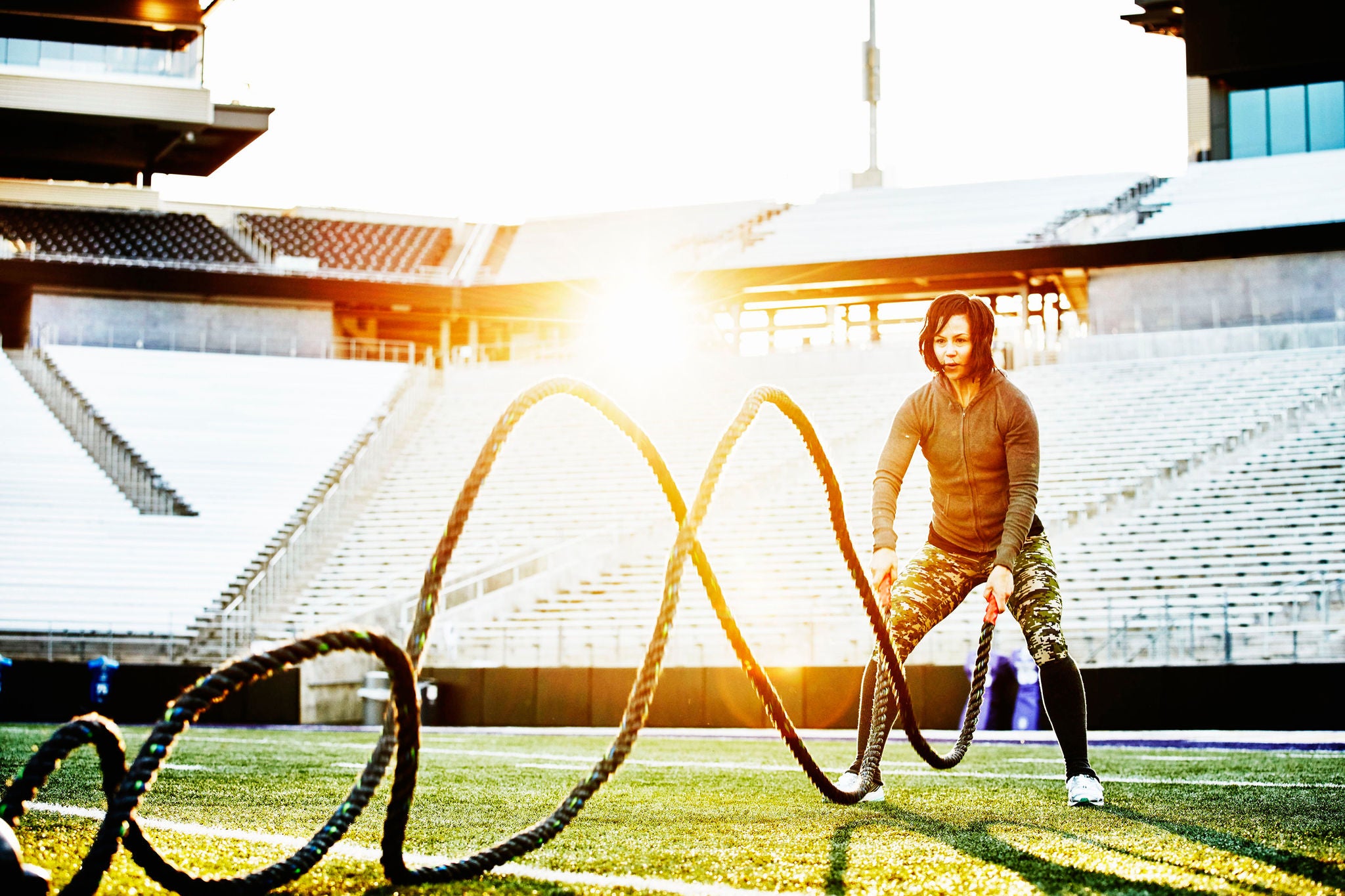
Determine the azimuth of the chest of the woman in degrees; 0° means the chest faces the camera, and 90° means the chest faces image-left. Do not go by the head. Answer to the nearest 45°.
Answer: approximately 0°

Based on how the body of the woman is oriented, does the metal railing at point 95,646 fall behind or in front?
behind

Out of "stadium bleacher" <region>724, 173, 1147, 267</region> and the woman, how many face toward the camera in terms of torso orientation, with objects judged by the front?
2

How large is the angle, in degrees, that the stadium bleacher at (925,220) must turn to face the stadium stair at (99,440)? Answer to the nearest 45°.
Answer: approximately 45° to its right

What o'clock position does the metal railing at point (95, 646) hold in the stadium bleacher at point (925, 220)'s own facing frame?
The metal railing is roughly at 1 o'clock from the stadium bleacher.

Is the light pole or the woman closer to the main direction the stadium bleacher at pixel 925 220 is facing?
the woman

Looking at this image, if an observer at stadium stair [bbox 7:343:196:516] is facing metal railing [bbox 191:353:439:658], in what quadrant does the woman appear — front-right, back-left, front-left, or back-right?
front-right

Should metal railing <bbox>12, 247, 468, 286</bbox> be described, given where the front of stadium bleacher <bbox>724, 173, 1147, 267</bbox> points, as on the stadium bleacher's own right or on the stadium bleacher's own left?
on the stadium bleacher's own right

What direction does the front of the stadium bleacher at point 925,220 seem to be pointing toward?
toward the camera

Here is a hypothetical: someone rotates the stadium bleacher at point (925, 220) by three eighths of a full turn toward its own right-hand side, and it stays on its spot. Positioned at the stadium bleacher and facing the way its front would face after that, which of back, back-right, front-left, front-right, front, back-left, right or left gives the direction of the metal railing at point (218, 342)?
front-left

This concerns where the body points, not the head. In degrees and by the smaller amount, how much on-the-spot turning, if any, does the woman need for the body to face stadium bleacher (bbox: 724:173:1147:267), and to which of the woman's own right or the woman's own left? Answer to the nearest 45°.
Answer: approximately 180°

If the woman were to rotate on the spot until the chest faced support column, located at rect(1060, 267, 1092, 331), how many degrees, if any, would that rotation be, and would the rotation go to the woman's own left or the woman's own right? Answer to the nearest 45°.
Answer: approximately 180°

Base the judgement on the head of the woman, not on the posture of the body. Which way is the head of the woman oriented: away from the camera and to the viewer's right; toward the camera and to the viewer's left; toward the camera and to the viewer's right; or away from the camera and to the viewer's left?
toward the camera and to the viewer's left
